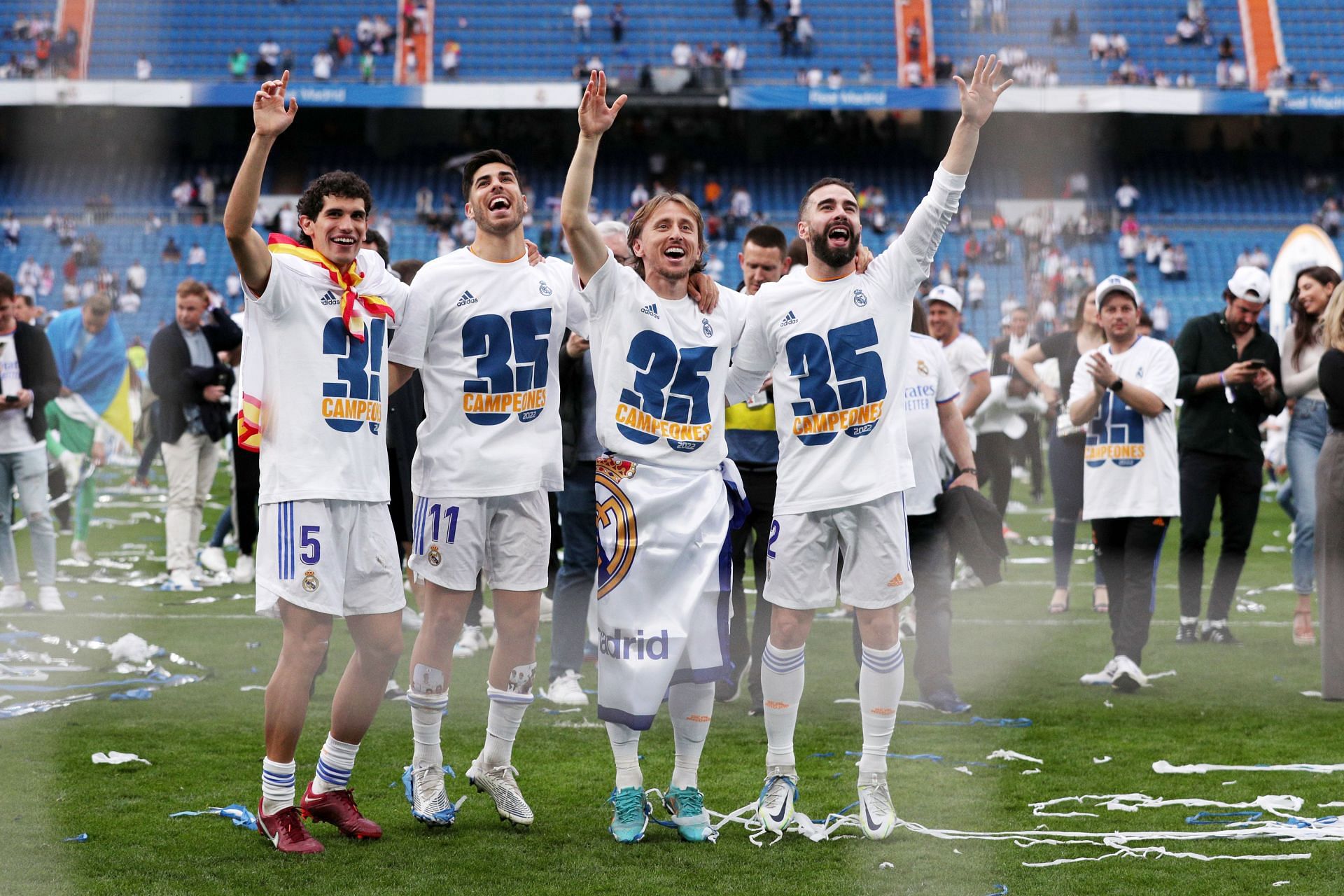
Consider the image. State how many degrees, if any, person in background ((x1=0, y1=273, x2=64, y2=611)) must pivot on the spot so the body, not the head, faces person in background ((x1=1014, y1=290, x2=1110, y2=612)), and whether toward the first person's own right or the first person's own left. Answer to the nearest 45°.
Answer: approximately 90° to the first person's own left

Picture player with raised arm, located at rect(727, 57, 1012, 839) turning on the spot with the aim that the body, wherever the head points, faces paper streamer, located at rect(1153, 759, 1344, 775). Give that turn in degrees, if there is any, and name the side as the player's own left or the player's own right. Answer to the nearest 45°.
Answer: approximately 135° to the player's own left

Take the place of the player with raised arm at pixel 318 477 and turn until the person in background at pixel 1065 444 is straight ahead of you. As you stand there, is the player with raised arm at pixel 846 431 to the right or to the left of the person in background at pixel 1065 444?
right

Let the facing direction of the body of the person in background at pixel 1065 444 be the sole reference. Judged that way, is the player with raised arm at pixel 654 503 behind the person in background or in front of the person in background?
in front

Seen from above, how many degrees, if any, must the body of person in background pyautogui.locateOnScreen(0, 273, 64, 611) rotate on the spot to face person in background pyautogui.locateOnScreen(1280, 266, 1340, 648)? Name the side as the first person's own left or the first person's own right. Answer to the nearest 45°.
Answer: approximately 45° to the first person's own left

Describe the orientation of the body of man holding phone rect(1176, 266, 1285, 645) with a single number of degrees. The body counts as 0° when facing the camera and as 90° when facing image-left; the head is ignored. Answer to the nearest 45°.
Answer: approximately 315°

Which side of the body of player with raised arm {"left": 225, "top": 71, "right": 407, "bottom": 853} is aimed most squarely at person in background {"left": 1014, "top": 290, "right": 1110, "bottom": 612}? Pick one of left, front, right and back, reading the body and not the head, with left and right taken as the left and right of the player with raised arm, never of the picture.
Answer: left
